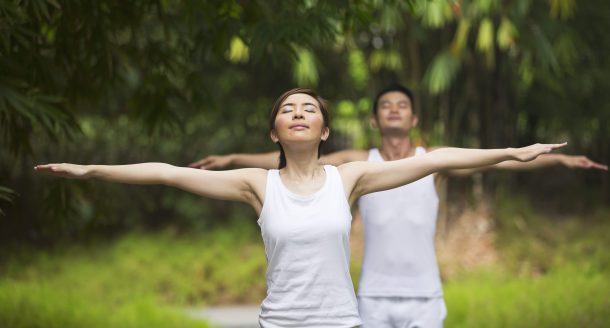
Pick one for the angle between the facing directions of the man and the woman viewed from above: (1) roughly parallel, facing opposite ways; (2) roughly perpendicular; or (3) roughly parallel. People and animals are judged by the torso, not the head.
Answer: roughly parallel

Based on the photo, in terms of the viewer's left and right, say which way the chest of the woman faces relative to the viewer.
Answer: facing the viewer

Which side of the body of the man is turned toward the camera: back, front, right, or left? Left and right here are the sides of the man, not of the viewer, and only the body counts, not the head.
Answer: front

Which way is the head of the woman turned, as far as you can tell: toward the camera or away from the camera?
toward the camera

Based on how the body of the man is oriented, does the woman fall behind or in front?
in front

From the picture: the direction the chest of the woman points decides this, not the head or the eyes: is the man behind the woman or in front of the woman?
behind

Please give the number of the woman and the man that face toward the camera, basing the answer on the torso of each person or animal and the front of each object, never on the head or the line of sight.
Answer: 2

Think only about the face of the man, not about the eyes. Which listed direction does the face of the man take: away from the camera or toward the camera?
toward the camera
